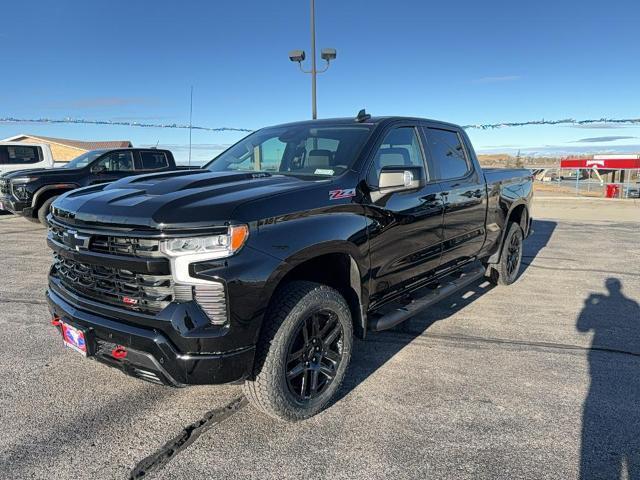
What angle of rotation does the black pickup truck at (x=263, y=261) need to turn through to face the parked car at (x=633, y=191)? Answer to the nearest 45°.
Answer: approximately 180°

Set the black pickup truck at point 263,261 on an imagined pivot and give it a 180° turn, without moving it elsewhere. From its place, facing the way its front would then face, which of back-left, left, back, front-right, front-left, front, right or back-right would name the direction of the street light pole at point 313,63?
front-left

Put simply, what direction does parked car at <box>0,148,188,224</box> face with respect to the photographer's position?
facing the viewer and to the left of the viewer

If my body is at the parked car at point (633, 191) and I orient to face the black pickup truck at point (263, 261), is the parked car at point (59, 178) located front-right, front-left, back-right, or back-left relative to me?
front-right

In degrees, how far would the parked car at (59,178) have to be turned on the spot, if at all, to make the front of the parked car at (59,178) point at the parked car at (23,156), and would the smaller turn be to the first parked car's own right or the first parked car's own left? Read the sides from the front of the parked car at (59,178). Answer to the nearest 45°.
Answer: approximately 135° to the first parked car's own right

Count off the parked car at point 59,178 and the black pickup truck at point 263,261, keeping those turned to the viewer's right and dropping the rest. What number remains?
0

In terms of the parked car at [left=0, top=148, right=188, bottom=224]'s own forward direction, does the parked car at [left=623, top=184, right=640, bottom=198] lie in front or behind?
behind

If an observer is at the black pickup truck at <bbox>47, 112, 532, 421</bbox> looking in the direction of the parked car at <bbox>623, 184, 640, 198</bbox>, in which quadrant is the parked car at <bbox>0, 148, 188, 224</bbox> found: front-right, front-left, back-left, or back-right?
front-left

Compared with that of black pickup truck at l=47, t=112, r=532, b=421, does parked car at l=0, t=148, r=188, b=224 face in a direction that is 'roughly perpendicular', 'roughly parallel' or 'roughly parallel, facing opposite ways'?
roughly parallel

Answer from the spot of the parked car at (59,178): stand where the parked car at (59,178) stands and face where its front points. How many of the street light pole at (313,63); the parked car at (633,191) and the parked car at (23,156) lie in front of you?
0

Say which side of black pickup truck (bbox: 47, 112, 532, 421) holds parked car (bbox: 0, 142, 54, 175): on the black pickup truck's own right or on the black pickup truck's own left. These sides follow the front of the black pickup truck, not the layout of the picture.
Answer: on the black pickup truck's own right
